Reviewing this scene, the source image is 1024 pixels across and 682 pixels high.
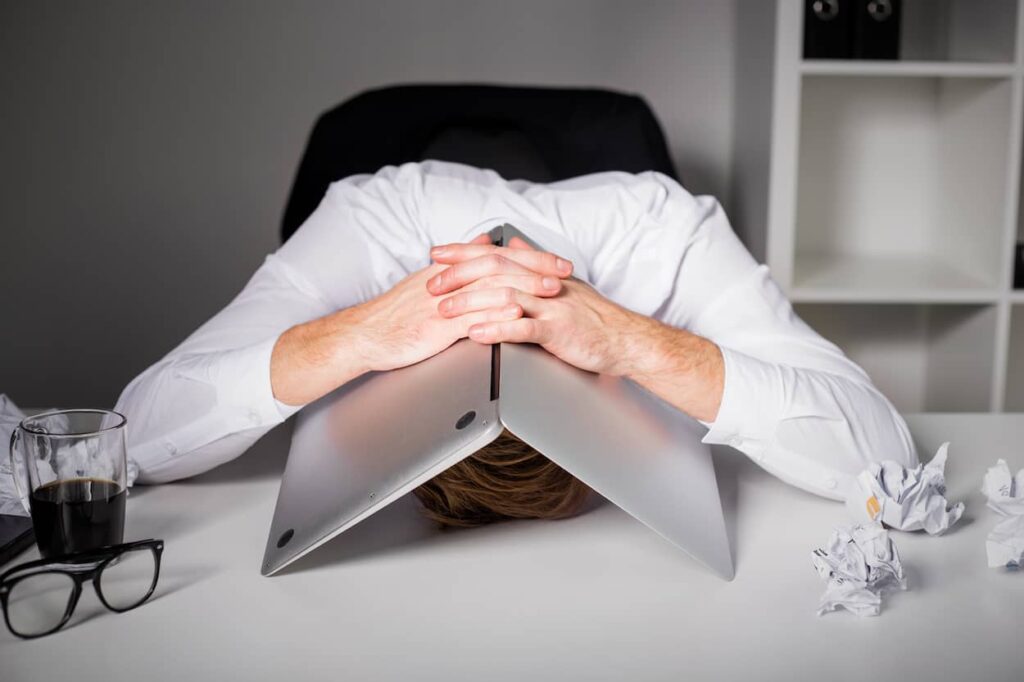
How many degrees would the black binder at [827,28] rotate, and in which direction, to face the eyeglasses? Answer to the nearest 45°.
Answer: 0° — it already faces it

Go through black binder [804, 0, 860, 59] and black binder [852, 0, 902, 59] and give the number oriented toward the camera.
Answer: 2

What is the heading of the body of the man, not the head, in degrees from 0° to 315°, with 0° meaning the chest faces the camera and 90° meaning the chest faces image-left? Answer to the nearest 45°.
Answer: approximately 0°

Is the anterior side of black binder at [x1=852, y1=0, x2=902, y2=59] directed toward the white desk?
yes

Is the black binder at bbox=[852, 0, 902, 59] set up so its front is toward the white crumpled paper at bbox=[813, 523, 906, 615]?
yes

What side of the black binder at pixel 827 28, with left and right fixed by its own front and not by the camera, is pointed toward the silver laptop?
front

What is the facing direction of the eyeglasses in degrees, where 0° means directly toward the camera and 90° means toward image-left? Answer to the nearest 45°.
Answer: approximately 315°

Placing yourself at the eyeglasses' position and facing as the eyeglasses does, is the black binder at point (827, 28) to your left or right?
on your left

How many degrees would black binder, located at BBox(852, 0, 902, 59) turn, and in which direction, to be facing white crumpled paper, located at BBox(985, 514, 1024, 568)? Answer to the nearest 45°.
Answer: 0° — it already faces it

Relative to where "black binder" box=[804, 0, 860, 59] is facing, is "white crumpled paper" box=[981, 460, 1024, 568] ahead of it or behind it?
ahead

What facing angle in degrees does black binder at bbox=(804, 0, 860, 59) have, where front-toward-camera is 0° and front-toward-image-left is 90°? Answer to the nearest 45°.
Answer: approximately 0°
